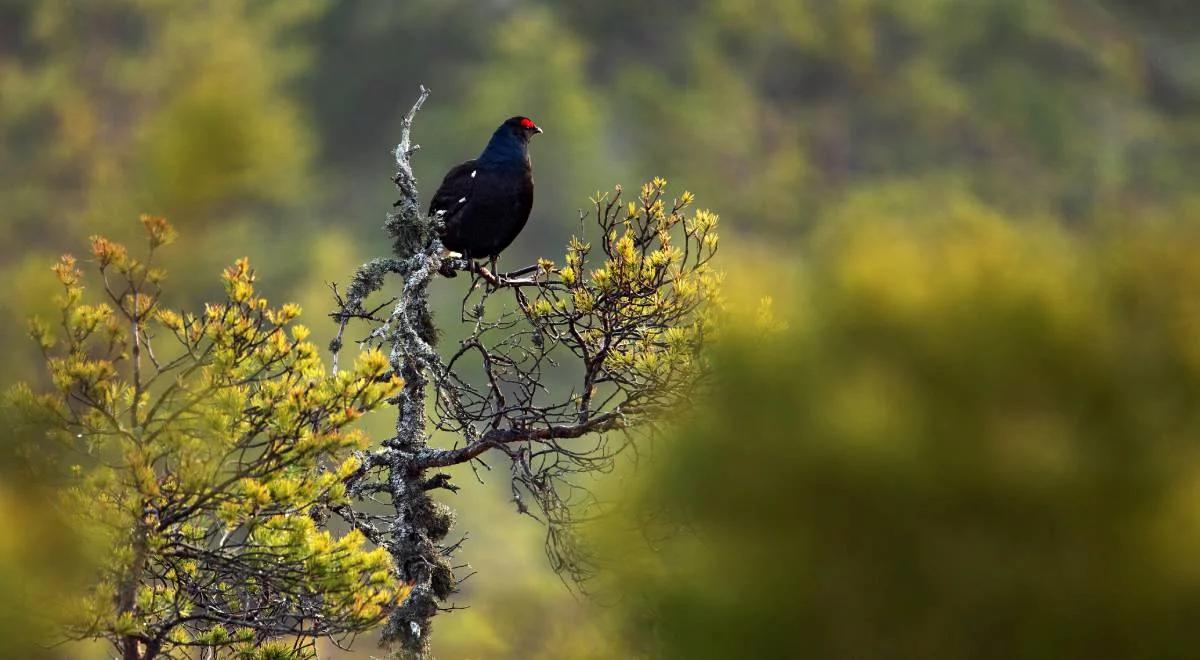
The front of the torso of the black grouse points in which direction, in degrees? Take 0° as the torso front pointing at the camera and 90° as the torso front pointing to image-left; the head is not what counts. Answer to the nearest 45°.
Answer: approximately 270°
